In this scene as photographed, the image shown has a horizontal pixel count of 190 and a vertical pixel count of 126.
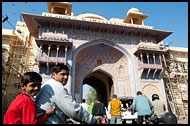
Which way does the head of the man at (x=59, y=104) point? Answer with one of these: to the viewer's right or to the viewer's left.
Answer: to the viewer's right

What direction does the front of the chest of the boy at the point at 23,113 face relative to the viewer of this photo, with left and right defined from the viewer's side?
facing to the right of the viewer

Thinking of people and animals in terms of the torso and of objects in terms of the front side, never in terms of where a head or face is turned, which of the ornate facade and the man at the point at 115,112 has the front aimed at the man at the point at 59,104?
the ornate facade

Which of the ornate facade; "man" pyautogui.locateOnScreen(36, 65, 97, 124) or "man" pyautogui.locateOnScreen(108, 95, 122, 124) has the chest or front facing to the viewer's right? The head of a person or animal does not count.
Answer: "man" pyautogui.locateOnScreen(36, 65, 97, 124)

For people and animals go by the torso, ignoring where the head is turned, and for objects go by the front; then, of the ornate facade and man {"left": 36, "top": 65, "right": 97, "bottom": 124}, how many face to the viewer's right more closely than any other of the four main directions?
1
